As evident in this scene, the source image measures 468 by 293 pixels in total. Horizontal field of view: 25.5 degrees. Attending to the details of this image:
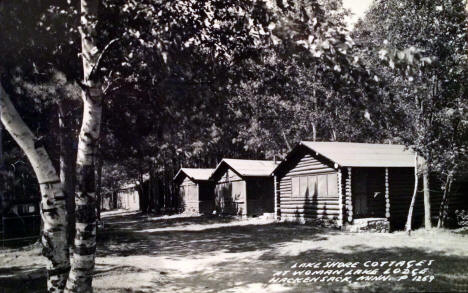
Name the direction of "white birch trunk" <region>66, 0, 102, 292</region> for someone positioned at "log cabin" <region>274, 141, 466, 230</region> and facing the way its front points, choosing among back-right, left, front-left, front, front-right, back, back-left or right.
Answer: front-right

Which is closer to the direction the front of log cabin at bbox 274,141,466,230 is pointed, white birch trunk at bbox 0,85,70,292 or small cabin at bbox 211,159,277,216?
the white birch trunk

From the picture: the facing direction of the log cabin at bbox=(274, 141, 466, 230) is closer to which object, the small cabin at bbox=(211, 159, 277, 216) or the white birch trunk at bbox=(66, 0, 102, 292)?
the white birch trunk

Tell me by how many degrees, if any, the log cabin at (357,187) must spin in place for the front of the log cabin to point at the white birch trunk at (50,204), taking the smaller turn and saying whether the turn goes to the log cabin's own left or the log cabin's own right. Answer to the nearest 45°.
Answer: approximately 45° to the log cabin's own right
